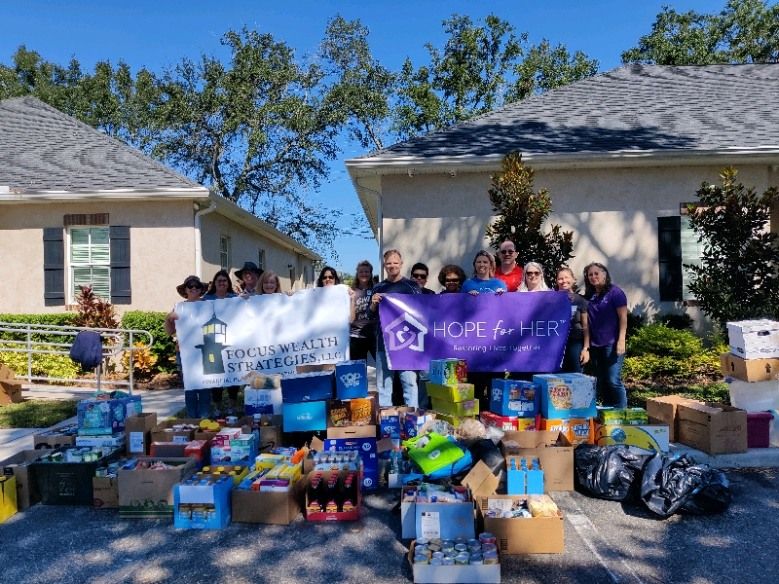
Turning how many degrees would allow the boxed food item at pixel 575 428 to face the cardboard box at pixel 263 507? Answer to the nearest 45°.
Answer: approximately 45° to its right

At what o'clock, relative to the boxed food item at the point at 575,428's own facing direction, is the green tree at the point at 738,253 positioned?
The green tree is roughly at 7 o'clock from the boxed food item.

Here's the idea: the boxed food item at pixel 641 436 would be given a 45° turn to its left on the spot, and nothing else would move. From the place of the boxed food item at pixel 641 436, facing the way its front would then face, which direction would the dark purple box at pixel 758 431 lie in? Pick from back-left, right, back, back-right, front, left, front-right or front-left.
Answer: left

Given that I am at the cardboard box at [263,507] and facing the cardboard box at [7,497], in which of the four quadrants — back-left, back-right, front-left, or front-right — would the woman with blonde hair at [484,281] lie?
back-right

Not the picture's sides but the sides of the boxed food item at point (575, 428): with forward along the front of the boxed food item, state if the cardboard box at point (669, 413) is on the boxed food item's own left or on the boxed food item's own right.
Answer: on the boxed food item's own left

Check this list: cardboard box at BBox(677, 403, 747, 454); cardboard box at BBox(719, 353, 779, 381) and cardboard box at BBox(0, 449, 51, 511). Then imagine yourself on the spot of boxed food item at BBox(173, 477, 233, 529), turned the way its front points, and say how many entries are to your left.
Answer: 2

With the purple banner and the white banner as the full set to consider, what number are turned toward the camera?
2
